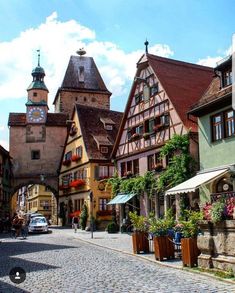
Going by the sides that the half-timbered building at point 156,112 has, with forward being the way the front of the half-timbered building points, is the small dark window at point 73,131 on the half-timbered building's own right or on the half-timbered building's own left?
on the half-timbered building's own right

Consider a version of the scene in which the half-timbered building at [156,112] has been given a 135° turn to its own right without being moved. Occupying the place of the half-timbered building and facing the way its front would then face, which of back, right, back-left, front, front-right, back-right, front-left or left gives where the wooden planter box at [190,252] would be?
back

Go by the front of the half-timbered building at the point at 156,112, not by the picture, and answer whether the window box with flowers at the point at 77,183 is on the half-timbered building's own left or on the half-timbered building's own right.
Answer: on the half-timbered building's own right

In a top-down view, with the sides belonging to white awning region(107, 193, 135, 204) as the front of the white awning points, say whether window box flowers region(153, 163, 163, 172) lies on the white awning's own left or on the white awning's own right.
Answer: on the white awning's own left

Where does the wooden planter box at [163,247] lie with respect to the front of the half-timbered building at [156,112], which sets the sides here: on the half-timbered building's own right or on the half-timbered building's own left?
on the half-timbered building's own left

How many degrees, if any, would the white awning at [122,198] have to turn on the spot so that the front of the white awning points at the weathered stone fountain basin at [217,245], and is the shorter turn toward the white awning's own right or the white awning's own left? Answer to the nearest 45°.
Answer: approximately 45° to the white awning's own left

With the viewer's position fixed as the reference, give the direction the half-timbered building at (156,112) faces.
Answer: facing the viewer and to the left of the viewer

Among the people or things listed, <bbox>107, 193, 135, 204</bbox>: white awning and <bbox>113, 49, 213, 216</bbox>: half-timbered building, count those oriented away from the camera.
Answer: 0

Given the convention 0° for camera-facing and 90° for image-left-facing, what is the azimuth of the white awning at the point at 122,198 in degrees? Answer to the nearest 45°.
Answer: approximately 45°

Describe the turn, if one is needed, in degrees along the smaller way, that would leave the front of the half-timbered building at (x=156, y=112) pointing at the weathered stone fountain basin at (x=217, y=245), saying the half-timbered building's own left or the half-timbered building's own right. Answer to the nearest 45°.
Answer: approximately 45° to the half-timbered building's own left

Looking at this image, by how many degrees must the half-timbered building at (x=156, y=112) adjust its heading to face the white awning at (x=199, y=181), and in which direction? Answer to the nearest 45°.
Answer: approximately 45° to its left

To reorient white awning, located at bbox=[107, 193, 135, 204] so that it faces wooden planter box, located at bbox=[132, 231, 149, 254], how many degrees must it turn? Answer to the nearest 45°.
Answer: approximately 45° to its left

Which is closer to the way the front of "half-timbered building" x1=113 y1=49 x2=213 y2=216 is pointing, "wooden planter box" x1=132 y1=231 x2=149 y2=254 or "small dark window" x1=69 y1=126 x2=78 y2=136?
the wooden planter box

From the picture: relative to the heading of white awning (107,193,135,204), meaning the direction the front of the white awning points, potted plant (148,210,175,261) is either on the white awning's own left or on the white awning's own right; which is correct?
on the white awning's own left

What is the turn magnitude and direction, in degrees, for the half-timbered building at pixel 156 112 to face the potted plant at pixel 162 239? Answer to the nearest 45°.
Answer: approximately 45° to its left

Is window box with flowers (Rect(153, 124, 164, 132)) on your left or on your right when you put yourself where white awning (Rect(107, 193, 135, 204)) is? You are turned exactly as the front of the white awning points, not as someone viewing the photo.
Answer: on your left

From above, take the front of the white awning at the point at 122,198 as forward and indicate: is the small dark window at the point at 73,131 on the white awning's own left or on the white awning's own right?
on the white awning's own right
